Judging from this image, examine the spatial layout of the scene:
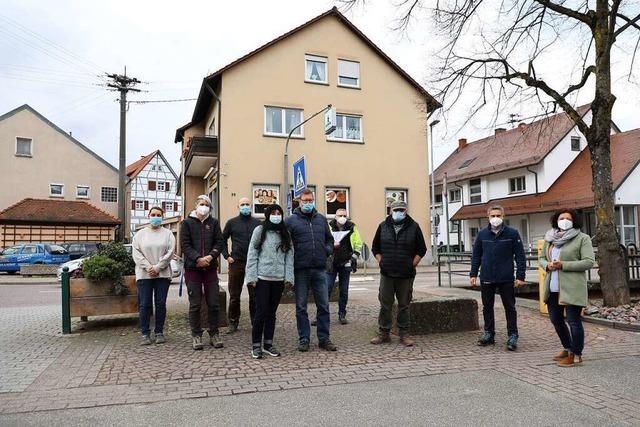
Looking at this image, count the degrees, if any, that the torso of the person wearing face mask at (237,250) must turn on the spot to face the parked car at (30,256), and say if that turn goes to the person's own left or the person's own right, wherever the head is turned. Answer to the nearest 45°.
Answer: approximately 135° to the person's own right

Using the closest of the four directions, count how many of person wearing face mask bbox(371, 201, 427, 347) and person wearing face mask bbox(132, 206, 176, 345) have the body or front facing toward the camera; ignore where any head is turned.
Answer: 2

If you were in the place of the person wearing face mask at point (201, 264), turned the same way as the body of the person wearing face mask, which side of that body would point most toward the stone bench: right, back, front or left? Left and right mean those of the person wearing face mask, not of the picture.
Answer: left

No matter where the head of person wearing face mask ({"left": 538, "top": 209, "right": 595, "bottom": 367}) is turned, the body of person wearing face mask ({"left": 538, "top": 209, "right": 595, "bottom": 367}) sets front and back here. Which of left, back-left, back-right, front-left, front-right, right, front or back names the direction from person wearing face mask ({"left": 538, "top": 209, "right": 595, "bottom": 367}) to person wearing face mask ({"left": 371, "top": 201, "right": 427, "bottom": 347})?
front-right

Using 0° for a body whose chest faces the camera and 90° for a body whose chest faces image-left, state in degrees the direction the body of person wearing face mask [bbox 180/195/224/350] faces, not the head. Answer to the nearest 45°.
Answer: approximately 0°

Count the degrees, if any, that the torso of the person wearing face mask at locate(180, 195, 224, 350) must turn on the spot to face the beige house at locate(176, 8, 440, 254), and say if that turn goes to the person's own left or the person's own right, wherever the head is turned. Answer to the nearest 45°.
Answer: approximately 180°

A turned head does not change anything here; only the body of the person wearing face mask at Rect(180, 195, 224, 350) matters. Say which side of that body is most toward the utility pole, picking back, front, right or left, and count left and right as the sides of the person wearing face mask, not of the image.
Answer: back

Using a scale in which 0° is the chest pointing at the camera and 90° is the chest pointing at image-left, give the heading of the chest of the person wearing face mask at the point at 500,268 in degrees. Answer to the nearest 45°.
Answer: approximately 0°

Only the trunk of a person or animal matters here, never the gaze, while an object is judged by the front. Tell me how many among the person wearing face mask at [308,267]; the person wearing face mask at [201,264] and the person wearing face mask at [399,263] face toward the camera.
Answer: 3
